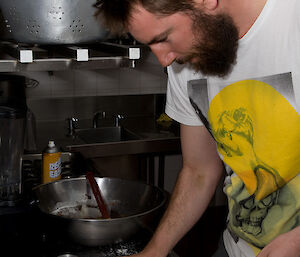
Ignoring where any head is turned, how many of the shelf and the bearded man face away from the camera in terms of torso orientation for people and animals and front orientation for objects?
0

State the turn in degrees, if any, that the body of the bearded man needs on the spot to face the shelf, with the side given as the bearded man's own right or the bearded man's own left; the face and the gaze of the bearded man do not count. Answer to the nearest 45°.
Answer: approximately 90° to the bearded man's own right

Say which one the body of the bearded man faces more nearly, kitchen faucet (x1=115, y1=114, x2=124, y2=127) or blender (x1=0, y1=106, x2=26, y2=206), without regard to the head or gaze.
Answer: the blender

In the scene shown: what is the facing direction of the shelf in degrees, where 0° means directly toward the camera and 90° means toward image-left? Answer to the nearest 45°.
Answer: approximately 0°

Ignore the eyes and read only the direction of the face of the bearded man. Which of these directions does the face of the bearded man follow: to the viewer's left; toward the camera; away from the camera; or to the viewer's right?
to the viewer's left
